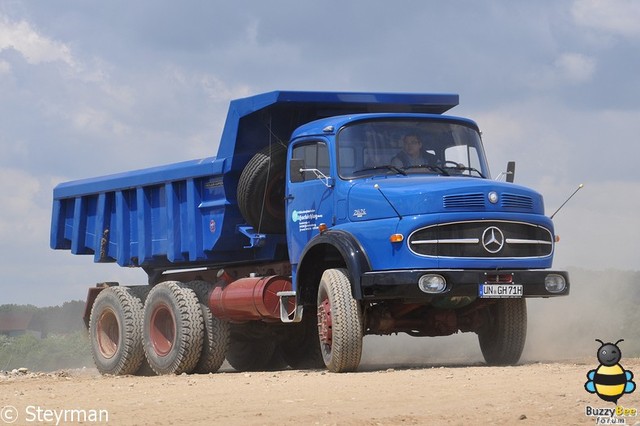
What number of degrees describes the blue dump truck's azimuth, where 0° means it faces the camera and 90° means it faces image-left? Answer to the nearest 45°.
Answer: approximately 315°

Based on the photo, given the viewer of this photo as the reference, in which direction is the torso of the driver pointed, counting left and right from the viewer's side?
facing the viewer and to the right of the viewer
